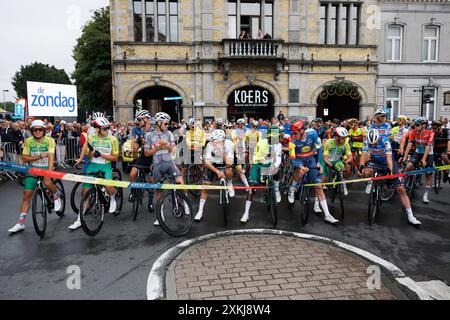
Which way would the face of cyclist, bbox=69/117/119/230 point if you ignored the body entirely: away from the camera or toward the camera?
toward the camera

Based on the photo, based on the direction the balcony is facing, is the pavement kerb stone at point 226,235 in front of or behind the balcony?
in front

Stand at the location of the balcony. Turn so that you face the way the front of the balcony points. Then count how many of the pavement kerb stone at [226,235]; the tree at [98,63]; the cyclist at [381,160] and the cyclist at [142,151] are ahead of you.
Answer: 3

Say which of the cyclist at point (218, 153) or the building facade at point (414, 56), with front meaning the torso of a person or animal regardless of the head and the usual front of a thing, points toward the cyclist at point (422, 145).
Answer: the building facade

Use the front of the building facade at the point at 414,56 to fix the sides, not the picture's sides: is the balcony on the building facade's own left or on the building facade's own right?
on the building facade's own right

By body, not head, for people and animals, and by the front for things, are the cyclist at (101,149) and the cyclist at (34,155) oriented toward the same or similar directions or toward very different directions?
same or similar directions

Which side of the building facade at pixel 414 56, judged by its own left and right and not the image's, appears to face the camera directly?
front

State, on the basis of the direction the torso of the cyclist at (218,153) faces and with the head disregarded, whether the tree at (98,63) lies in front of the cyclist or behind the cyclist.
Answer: behind

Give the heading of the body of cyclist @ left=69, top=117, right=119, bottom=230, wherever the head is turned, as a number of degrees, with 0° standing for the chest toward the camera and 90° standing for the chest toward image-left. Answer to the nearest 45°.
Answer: approximately 0°

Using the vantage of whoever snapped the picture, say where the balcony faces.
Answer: facing the viewer

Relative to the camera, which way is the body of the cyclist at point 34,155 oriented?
toward the camera

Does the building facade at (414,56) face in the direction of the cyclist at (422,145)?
yes

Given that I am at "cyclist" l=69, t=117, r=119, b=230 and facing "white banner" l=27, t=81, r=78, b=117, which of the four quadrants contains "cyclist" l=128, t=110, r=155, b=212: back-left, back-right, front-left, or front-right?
front-right

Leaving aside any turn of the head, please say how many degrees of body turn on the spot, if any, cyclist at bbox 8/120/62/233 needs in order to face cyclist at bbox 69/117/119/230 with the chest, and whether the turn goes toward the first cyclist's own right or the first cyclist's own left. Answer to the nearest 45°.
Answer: approximately 90° to the first cyclist's own left
